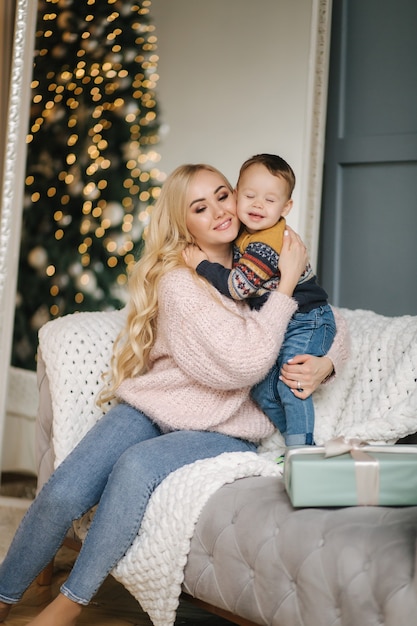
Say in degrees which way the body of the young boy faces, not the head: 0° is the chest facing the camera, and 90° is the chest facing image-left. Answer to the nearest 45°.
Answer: approximately 45°

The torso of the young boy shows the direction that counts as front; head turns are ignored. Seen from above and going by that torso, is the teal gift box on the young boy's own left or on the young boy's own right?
on the young boy's own left

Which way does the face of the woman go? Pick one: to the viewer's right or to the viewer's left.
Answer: to the viewer's right
